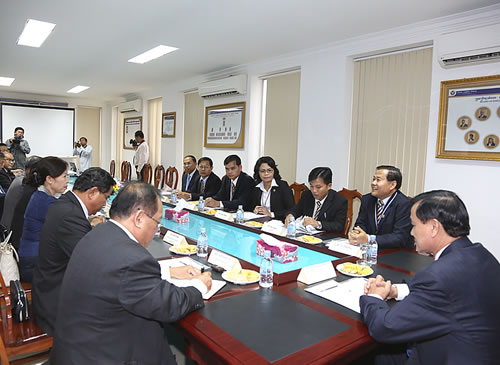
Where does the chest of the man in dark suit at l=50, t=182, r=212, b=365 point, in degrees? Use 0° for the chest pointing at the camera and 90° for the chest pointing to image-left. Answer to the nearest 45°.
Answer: approximately 225°

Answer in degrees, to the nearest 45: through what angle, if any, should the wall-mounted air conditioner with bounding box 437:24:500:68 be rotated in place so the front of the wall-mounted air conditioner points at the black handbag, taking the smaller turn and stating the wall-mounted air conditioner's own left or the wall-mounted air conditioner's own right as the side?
0° — it already faces it

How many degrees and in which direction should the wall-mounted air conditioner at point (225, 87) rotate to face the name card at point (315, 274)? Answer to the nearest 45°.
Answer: approximately 45° to its left

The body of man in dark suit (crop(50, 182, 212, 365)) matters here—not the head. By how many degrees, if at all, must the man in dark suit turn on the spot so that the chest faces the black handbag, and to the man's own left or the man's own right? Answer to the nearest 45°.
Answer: approximately 90° to the man's own left

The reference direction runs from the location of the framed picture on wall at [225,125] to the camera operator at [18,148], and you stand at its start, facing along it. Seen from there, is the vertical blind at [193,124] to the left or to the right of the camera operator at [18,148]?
right

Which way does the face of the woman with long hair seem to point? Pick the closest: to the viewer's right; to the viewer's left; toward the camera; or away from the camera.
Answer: to the viewer's right

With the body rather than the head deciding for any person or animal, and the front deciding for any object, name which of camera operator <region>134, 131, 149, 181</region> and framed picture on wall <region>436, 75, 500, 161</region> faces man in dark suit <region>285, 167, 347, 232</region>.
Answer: the framed picture on wall

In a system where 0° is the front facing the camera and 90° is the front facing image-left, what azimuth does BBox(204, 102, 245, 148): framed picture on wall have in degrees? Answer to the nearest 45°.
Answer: approximately 45°

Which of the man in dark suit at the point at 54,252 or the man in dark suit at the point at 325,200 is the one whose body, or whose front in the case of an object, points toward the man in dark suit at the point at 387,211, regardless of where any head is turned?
the man in dark suit at the point at 54,252
